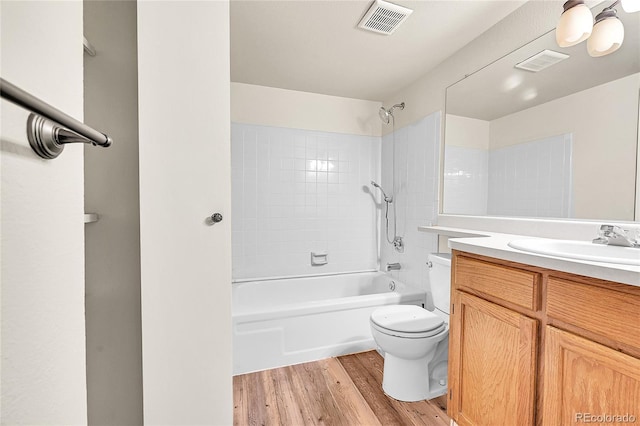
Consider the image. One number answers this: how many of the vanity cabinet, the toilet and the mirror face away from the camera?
0

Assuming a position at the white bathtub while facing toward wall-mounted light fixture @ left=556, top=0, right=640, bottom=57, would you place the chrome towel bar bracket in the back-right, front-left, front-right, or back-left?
front-right

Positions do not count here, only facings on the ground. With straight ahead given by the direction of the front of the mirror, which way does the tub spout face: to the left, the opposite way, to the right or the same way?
the same way

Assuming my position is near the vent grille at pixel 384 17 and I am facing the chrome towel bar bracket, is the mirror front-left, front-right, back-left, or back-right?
back-left

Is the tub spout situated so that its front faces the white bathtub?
yes

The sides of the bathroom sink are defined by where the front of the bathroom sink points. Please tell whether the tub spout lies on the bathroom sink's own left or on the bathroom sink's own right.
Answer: on the bathroom sink's own right

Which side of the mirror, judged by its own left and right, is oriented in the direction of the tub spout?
right

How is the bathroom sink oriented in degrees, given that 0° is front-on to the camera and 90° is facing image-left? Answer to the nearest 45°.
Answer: approximately 45°

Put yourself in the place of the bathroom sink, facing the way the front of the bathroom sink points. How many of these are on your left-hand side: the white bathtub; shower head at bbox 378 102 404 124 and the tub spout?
0

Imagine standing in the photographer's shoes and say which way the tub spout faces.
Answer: facing the viewer and to the left of the viewer

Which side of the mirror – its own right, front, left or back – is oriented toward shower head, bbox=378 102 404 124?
right
